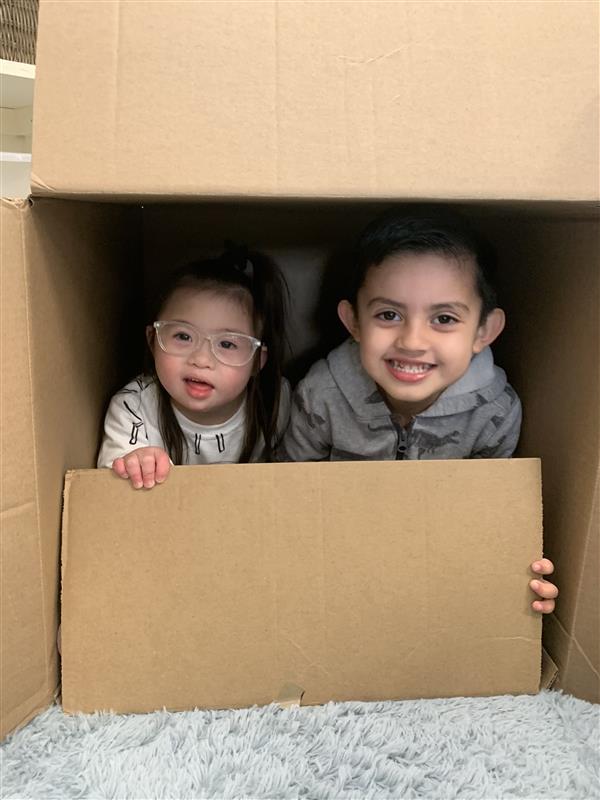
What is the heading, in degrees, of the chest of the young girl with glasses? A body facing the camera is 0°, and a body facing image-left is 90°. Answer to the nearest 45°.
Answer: approximately 0°

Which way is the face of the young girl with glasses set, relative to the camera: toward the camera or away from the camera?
toward the camera
